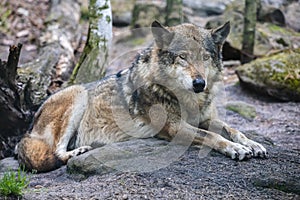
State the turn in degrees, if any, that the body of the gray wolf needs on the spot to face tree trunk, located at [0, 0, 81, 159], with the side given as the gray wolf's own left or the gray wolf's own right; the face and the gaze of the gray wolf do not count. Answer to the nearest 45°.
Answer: approximately 180°

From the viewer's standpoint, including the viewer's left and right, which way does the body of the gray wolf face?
facing the viewer and to the right of the viewer

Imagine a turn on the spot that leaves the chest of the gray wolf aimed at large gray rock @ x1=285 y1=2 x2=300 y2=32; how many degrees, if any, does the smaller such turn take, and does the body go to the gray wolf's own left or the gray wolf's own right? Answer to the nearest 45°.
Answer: approximately 90° to the gray wolf's own left

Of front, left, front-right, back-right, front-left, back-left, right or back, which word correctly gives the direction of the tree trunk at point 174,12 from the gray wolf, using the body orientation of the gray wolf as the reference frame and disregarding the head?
back-left

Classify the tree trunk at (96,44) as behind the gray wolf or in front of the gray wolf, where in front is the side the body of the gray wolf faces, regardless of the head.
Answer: behind

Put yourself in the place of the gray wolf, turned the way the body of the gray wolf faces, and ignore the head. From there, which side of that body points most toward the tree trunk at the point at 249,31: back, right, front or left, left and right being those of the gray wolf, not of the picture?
left

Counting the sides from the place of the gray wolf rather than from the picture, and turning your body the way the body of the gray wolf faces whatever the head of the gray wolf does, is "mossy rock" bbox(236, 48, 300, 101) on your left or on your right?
on your left

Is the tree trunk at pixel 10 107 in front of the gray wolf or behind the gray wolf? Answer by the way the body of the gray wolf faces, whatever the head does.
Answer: behind
